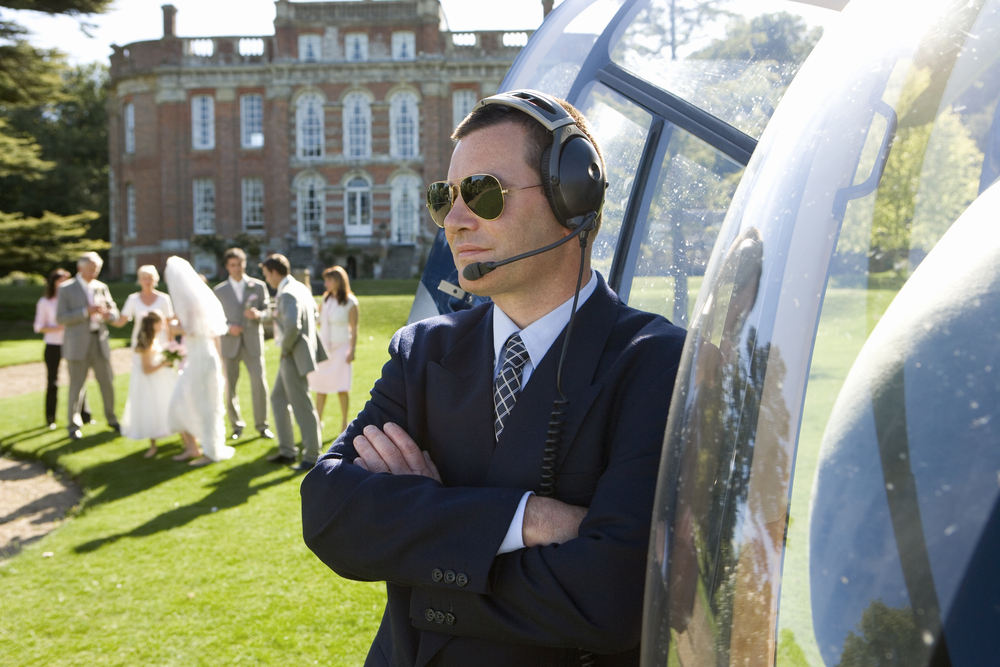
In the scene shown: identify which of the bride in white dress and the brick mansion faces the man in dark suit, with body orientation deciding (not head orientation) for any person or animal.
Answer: the brick mansion

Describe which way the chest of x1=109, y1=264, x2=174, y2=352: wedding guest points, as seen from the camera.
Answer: toward the camera

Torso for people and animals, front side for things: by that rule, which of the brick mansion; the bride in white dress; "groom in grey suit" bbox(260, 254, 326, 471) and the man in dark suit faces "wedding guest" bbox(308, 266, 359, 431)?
the brick mansion

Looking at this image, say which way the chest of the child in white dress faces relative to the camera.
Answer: to the viewer's right

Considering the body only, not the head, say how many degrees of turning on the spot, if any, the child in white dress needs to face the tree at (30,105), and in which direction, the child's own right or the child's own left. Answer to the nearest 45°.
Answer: approximately 90° to the child's own left

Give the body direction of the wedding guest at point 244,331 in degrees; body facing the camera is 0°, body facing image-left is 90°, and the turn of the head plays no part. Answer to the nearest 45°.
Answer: approximately 0°

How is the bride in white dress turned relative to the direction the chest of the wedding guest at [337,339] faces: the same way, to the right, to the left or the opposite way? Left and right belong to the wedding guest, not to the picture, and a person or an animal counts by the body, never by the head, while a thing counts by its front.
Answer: to the right

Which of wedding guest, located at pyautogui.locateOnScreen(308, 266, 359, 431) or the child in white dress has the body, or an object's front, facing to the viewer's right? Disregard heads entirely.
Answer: the child in white dress

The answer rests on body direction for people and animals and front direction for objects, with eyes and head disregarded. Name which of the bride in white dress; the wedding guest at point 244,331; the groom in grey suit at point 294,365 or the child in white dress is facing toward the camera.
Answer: the wedding guest

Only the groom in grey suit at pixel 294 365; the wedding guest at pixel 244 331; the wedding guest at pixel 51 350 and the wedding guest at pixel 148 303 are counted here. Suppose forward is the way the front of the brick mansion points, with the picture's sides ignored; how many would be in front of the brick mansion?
4

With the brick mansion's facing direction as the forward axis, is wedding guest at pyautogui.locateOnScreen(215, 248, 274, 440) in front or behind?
in front

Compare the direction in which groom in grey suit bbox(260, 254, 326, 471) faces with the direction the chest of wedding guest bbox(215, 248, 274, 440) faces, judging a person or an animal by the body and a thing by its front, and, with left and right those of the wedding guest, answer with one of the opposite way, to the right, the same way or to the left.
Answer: to the right

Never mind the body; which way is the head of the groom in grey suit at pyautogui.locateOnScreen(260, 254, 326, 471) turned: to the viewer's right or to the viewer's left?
to the viewer's left

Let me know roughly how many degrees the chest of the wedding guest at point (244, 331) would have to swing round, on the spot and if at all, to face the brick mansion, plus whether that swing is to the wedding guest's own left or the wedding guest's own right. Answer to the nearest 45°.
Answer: approximately 180°
